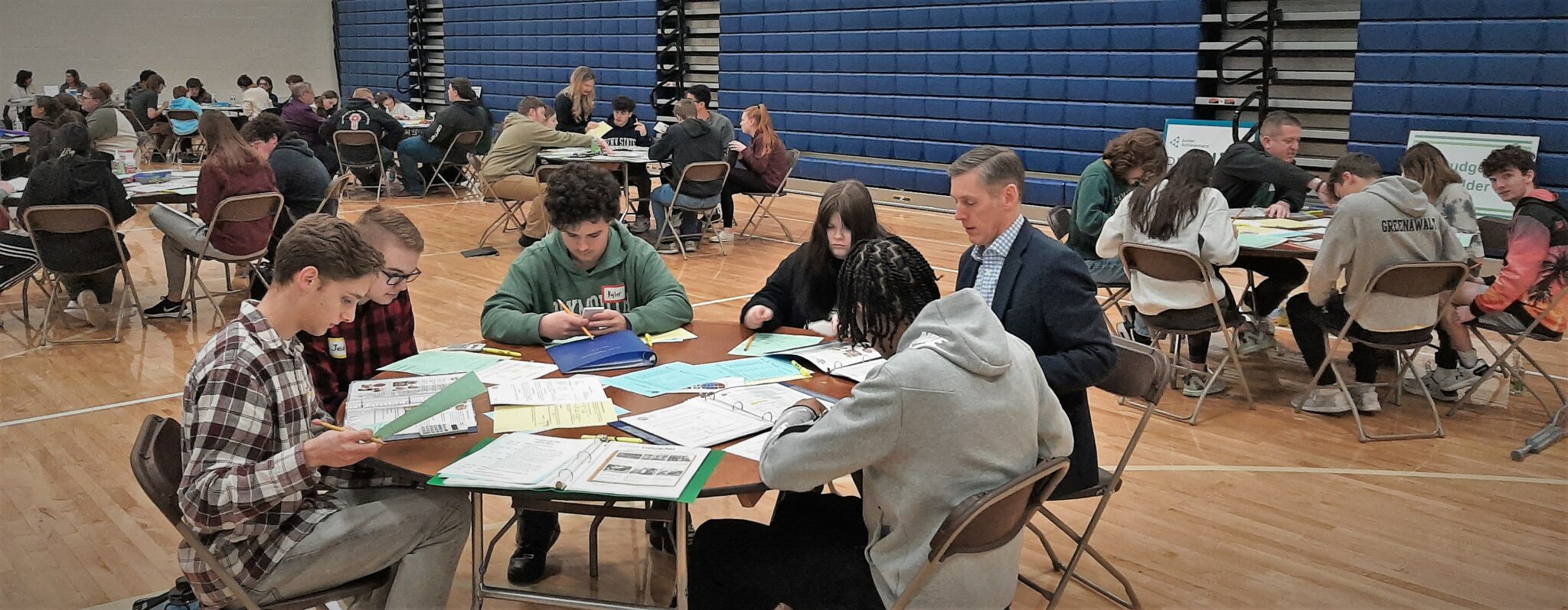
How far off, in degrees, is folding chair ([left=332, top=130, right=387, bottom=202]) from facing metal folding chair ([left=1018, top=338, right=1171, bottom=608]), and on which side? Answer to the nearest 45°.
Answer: approximately 180°

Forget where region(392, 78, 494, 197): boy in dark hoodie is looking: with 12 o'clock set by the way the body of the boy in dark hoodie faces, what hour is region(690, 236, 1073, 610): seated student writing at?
The seated student writing is roughly at 9 o'clock from the boy in dark hoodie.

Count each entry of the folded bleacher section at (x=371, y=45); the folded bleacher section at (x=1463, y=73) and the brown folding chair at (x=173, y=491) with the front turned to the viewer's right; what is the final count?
1

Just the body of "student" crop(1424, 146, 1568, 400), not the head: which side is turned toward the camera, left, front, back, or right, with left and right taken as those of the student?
left

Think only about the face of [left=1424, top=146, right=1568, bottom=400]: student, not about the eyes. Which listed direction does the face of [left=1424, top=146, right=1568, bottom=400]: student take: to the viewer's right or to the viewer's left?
to the viewer's left

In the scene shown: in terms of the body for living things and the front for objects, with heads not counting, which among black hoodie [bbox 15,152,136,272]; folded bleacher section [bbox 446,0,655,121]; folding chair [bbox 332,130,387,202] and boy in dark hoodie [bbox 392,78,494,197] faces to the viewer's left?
the boy in dark hoodie

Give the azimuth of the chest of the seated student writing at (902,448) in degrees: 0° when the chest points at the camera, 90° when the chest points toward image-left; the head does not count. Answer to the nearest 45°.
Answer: approximately 135°

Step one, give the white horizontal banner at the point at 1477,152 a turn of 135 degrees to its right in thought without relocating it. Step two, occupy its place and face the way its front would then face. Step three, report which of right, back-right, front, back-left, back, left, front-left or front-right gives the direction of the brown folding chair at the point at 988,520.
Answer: back-left

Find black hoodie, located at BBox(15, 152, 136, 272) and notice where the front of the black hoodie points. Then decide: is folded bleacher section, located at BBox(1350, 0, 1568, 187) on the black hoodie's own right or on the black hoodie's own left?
on the black hoodie's own right

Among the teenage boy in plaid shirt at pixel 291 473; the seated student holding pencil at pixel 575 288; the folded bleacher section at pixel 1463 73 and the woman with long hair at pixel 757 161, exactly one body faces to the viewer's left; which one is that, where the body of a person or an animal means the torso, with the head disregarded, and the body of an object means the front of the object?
the woman with long hair

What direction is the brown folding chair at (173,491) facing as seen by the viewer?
to the viewer's right

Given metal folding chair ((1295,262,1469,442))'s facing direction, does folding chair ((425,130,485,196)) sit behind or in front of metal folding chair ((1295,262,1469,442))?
in front
